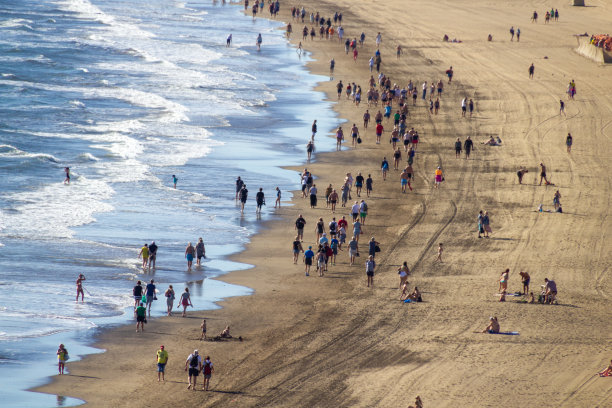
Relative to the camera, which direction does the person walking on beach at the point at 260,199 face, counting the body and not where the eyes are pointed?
away from the camera

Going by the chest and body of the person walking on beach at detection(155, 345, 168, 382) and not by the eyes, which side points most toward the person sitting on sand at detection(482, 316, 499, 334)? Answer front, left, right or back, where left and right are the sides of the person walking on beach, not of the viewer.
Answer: left

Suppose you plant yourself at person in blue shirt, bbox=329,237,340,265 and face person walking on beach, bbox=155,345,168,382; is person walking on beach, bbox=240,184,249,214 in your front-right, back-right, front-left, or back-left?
back-right

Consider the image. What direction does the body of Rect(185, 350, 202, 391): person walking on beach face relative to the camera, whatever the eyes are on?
away from the camera

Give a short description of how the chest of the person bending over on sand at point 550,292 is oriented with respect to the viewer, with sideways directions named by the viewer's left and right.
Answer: facing to the left of the viewer

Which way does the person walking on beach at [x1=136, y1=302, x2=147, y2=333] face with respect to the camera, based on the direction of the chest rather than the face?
away from the camera

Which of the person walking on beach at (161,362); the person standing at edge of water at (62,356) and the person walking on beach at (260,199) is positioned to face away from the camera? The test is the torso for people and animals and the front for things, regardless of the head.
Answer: the person walking on beach at (260,199)
